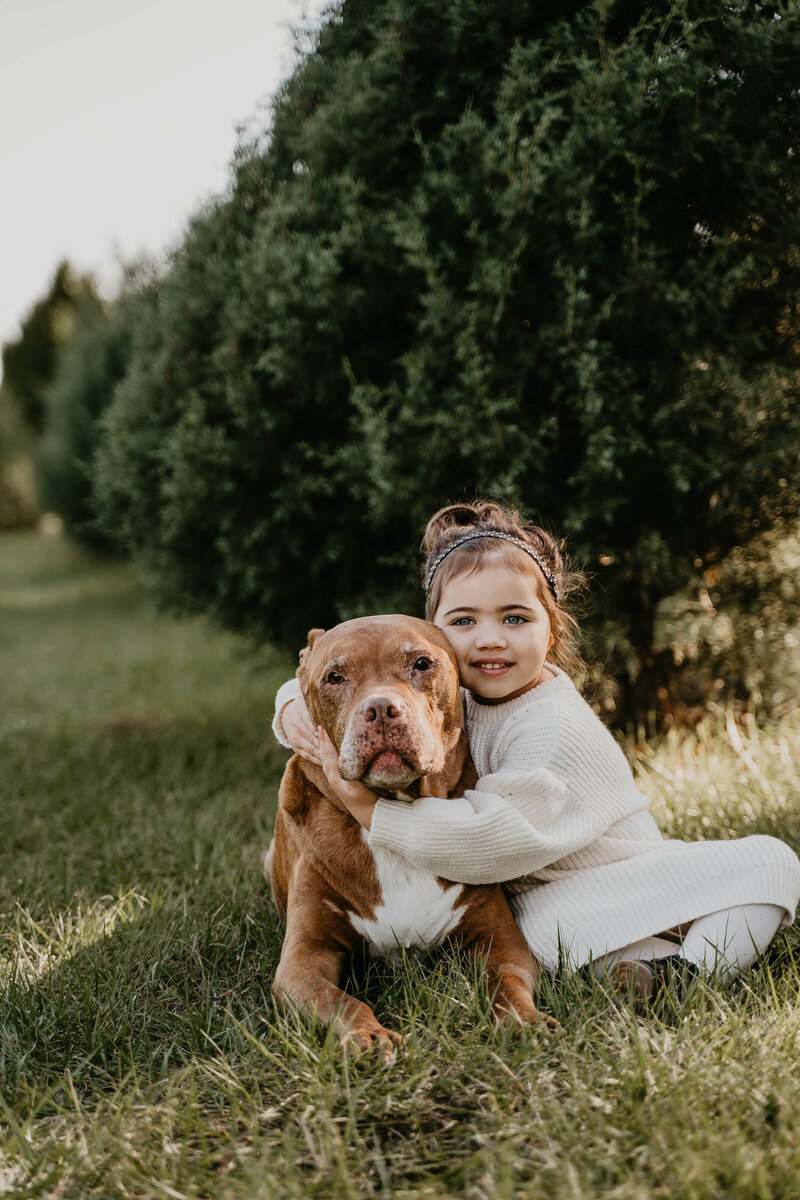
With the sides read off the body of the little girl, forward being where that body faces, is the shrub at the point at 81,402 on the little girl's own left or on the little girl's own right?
on the little girl's own right

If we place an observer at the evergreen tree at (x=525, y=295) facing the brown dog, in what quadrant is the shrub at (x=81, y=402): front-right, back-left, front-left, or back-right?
back-right

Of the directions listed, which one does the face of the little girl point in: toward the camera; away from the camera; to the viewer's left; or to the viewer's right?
toward the camera

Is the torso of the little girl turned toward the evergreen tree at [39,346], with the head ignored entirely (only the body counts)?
no

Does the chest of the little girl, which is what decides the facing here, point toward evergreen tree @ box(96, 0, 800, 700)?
no

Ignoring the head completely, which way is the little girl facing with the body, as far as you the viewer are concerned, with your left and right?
facing the viewer and to the left of the viewer
